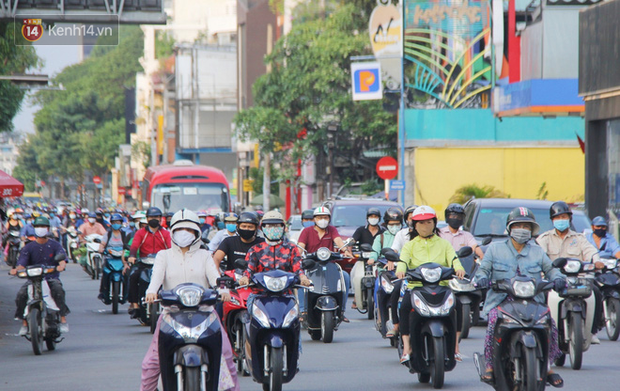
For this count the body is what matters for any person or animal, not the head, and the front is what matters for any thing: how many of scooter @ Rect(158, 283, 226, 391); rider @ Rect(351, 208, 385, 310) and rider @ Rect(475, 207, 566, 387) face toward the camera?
3

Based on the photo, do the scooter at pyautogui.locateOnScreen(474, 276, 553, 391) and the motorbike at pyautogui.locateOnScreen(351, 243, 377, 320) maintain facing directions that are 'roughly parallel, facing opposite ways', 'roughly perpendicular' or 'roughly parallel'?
roughly parallel

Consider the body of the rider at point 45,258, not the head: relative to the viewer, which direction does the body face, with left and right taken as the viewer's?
facing the viewer

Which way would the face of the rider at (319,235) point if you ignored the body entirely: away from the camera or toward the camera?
toward the camera

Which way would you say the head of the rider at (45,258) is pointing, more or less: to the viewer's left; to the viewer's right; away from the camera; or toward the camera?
toward the camera

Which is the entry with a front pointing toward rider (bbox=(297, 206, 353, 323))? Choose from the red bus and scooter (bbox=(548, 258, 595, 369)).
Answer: the red bus

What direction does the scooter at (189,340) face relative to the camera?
toward the camera

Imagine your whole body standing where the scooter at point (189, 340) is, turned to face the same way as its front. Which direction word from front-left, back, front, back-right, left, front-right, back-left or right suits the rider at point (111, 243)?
back

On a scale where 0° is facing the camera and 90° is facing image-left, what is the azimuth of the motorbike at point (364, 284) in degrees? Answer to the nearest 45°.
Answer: approximately 0°

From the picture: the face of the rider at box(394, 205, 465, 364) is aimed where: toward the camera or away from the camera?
toward the camera

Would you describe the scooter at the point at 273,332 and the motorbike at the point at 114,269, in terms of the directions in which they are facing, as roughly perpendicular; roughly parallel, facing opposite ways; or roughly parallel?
roughly parallel

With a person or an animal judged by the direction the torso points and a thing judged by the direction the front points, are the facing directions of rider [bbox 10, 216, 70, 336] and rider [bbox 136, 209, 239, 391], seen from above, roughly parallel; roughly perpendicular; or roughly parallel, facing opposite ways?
roughly parallel

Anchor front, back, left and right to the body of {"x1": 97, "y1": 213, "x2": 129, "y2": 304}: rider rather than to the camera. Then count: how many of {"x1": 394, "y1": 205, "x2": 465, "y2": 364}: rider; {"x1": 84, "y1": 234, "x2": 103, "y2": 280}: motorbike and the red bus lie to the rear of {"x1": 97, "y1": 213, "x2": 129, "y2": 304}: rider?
2

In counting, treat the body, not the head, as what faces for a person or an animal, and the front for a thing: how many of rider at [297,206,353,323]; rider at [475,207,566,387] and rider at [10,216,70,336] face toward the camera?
3

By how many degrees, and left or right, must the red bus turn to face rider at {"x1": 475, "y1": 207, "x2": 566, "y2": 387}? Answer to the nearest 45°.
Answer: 0° — it already faces them

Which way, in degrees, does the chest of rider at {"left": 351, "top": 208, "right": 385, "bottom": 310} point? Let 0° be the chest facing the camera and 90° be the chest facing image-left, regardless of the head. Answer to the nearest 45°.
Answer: approximately 0°

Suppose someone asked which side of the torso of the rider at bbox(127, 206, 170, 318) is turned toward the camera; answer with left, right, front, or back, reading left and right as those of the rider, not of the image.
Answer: front

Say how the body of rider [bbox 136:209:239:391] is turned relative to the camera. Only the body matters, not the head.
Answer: toward the camera
